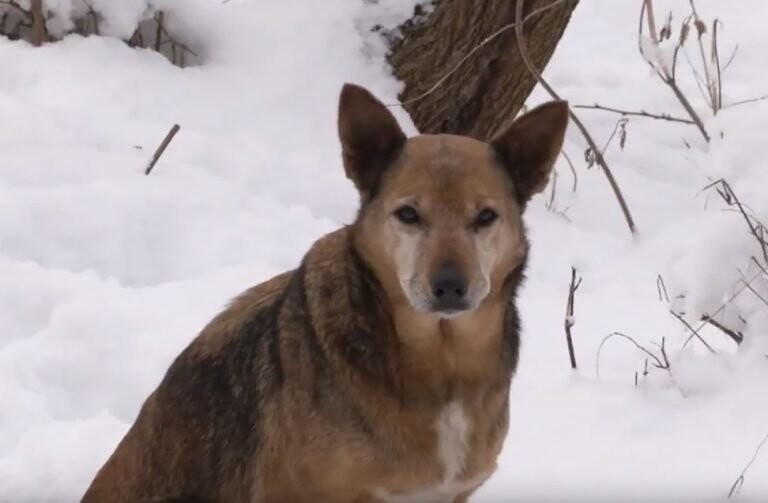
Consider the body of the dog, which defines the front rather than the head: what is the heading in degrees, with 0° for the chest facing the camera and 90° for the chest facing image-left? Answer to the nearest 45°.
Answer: approximately 315°

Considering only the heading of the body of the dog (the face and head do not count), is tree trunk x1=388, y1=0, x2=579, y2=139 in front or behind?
behind

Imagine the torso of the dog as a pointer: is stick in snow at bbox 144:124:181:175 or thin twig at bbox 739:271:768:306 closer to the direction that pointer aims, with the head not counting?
the thin twig

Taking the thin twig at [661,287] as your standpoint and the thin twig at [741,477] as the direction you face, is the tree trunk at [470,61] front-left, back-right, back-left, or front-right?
back-right

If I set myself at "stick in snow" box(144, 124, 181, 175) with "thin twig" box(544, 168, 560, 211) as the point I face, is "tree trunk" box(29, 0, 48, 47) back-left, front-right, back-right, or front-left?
back-left

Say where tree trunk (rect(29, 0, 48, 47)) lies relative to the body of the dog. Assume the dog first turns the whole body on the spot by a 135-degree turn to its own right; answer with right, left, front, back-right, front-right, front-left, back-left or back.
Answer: front-right

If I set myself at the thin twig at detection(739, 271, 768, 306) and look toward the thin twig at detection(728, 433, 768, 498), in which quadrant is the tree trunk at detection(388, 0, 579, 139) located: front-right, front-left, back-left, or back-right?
back-right

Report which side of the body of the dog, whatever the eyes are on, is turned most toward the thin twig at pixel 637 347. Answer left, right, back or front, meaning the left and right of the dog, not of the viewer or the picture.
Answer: left

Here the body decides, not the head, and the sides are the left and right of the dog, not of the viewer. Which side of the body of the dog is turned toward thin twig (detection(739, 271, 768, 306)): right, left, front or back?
left

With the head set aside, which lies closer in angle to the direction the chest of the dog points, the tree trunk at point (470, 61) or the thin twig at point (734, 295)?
the thin twig
